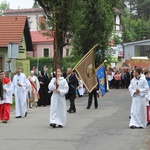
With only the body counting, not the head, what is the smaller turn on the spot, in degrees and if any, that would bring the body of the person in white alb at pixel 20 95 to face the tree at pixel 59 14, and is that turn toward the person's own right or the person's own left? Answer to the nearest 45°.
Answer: approximately 180°

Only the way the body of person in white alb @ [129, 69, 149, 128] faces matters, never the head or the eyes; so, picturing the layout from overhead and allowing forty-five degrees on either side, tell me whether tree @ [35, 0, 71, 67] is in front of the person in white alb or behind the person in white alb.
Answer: behind

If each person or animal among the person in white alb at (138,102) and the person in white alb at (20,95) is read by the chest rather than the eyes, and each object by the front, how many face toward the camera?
2

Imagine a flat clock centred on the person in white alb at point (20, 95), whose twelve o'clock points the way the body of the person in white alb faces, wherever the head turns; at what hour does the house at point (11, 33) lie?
The house is roughly at 6 o'clock from the person in white alb.

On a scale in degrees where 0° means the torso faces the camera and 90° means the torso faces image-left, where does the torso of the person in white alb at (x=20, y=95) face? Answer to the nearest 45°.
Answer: approximately 0°

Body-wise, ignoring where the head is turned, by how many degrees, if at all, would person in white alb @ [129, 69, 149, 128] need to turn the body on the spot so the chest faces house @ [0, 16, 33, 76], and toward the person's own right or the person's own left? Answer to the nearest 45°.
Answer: approximately 135° to the person's own right

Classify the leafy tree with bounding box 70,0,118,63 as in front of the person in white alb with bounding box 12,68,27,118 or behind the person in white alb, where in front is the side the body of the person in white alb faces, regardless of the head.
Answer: behind
